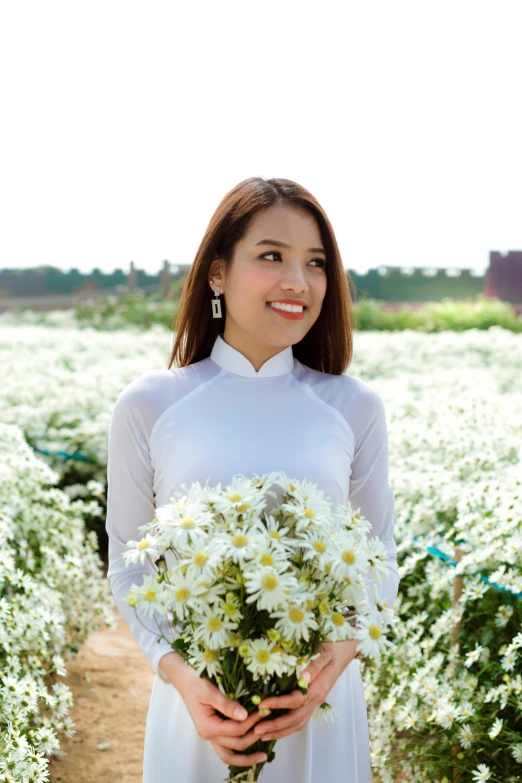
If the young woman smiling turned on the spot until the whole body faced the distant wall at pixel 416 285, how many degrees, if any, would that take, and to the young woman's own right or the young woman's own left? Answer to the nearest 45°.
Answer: approximately 180°

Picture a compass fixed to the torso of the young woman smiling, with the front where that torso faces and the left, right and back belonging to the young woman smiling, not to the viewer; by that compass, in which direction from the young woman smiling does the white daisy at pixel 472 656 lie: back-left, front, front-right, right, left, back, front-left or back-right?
back-left

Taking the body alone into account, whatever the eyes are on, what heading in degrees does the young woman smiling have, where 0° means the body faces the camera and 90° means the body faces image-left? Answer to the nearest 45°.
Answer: approximately 0°

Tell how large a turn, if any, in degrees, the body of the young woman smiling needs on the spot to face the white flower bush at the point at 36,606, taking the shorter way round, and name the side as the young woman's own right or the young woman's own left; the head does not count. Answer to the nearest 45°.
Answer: approximately 135° to the young woman's own right
